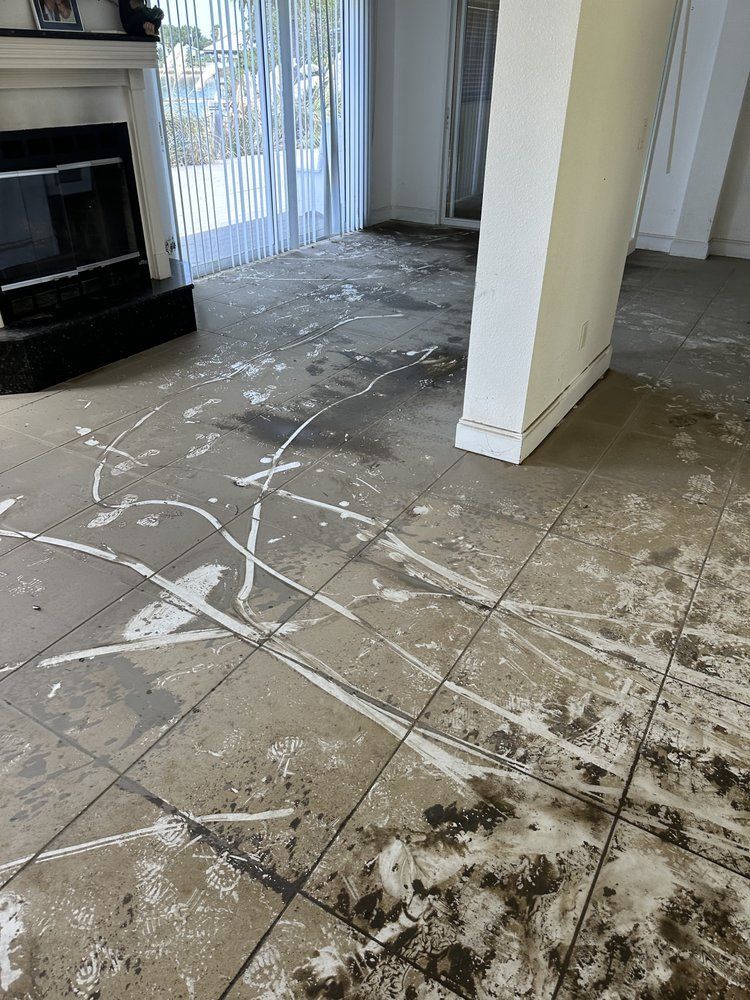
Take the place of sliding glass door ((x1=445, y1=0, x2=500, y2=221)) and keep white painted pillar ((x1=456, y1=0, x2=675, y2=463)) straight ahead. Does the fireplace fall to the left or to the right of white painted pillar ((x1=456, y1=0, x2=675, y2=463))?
right

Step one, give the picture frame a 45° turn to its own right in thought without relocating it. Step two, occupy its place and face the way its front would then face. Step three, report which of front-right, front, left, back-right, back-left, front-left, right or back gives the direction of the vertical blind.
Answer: back-left

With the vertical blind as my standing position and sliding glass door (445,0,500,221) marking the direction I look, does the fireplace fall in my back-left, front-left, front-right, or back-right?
back-right

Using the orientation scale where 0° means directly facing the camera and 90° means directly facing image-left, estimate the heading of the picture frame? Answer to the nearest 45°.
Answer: approximately 315°

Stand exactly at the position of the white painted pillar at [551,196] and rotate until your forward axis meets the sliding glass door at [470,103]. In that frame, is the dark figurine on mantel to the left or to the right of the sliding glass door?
left
